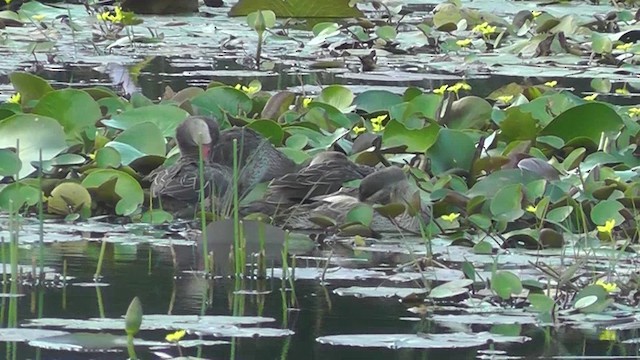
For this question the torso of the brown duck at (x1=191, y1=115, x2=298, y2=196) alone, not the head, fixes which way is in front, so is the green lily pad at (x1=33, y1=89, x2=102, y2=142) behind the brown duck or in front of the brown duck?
in front

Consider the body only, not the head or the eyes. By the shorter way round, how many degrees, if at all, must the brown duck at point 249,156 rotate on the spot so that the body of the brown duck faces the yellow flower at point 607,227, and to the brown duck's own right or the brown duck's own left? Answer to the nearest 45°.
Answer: approximately 135° to the brown duck's own left

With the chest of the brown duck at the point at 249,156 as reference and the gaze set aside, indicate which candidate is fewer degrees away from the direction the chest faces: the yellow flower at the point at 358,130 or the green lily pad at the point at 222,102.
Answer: the green lily pad

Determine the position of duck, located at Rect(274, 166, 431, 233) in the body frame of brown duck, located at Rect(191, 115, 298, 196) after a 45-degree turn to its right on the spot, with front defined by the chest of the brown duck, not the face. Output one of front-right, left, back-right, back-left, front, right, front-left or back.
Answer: back

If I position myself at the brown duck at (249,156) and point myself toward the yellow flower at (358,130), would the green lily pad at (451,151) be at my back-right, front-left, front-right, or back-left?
front-right

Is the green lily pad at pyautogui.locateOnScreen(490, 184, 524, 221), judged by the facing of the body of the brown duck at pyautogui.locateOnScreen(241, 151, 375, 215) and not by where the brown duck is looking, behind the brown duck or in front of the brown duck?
in front

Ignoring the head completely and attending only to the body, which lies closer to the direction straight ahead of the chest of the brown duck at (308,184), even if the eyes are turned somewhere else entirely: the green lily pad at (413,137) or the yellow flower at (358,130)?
the green lily pad

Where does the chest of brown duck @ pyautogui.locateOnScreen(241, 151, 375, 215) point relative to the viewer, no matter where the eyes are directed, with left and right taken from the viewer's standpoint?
facing to the right of the viewer

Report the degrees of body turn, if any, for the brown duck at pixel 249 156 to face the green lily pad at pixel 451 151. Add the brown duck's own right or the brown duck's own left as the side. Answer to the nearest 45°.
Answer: approximately 180°

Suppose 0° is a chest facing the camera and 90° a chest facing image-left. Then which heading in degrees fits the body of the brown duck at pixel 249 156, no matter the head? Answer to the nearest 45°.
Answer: approximately 90°

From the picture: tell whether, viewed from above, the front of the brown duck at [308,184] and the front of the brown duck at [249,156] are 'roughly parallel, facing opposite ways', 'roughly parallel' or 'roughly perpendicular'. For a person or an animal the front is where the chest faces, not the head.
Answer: roughly parallel, facing opposite ways

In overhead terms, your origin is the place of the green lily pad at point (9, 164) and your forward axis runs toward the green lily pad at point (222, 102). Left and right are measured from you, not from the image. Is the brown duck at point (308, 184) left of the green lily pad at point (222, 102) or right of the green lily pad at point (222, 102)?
right
